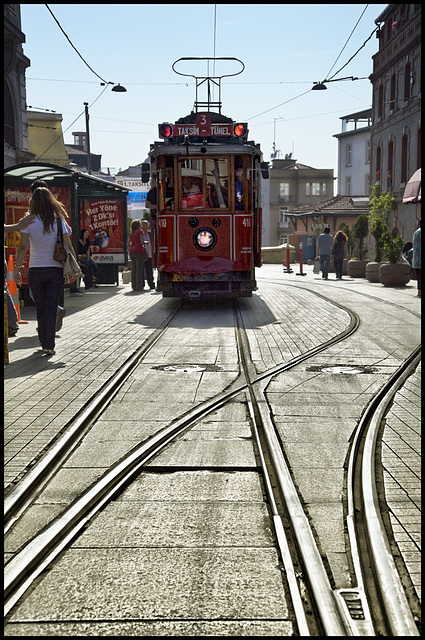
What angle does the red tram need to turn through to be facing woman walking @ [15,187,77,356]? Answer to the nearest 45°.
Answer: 0° — it already faces them

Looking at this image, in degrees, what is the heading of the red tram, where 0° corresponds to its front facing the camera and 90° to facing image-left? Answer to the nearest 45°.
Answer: approximately 0°

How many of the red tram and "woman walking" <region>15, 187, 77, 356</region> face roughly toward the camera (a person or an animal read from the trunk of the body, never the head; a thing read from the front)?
1

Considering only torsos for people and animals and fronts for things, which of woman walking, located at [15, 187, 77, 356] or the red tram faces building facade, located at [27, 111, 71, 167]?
the woman walking

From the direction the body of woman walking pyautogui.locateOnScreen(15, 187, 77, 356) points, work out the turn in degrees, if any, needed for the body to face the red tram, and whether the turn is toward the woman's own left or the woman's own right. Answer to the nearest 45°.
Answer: approximately 45° to the woman's own right

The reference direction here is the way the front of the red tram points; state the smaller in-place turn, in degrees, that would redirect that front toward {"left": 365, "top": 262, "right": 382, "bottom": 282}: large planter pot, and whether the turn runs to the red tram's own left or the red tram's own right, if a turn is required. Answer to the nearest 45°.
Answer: approximately 135° to the red tram's own left

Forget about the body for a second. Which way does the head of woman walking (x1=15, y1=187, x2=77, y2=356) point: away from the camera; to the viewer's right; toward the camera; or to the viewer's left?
away from the camera

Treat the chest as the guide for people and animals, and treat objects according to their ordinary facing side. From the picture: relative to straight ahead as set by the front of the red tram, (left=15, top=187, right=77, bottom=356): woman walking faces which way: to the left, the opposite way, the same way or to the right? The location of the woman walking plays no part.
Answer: the opposite way

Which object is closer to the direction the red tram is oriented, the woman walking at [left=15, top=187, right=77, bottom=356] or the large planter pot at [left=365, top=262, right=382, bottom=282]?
the woman walking

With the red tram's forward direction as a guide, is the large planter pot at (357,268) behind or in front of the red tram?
behind

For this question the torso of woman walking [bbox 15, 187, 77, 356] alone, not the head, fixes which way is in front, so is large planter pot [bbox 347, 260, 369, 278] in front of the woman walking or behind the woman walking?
in front

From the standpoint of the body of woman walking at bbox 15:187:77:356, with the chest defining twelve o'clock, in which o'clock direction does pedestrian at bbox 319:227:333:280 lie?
The pedestrian is roughly at 1 o'clock from the woman walking.

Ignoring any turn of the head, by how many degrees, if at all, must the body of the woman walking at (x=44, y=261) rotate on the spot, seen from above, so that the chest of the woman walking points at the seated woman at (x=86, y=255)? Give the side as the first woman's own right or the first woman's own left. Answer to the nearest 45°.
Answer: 0° — they already face them

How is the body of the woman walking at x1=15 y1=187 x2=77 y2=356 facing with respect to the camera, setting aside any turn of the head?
away from the camera

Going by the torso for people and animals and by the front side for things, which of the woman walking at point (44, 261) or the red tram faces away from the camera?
the woman walking

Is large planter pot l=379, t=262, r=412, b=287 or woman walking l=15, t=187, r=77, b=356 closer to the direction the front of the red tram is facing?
the woman walking
